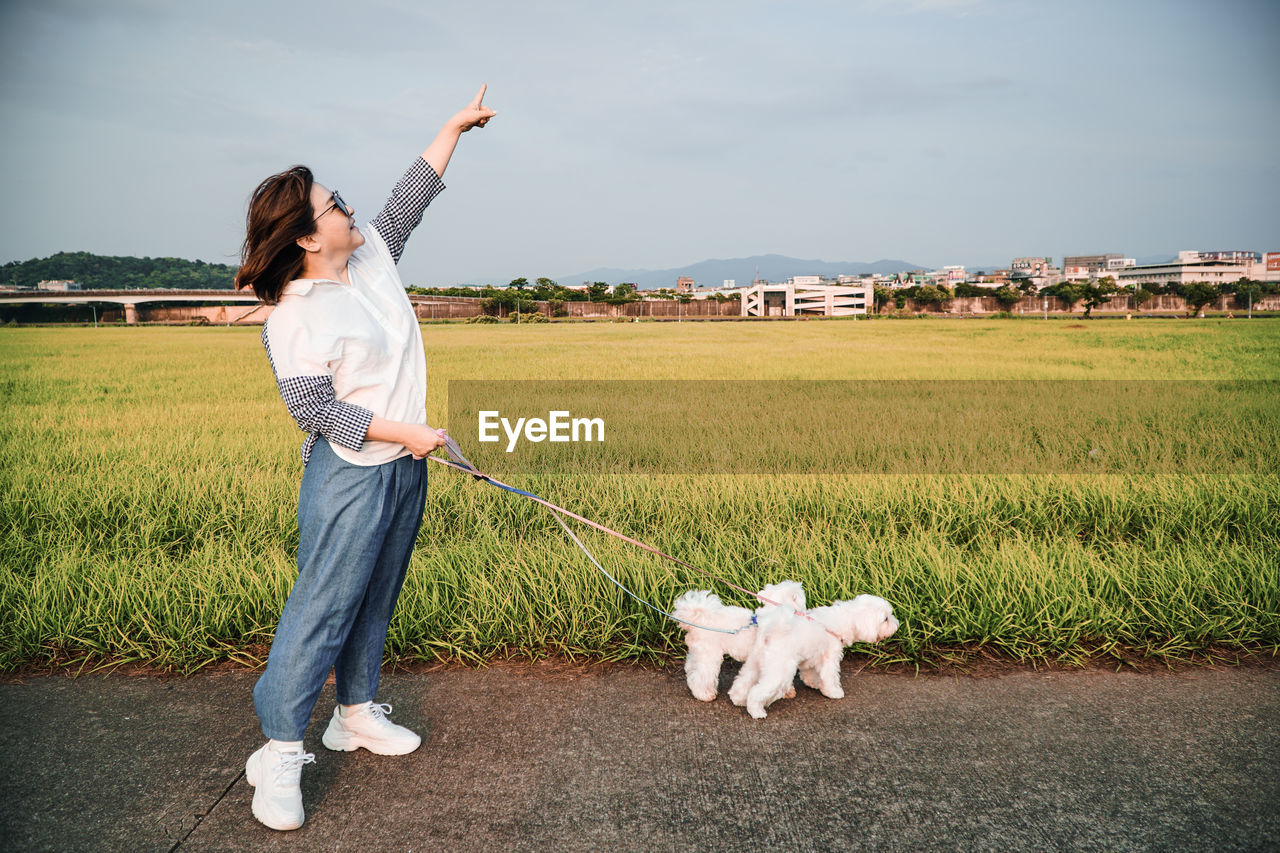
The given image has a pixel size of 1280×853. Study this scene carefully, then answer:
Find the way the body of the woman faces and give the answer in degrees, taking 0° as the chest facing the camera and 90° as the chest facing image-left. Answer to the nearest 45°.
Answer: approximately 315°

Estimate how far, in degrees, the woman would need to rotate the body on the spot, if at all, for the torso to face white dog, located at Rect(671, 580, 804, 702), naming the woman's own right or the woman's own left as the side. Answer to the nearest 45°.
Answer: approximately 45° to the woman's own left

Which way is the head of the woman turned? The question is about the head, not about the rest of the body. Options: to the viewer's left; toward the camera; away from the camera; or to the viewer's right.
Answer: to the viewer's right

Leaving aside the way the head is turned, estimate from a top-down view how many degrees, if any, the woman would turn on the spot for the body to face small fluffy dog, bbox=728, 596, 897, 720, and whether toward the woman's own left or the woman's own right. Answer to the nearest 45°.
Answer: approximately 45° to the woman's own left
